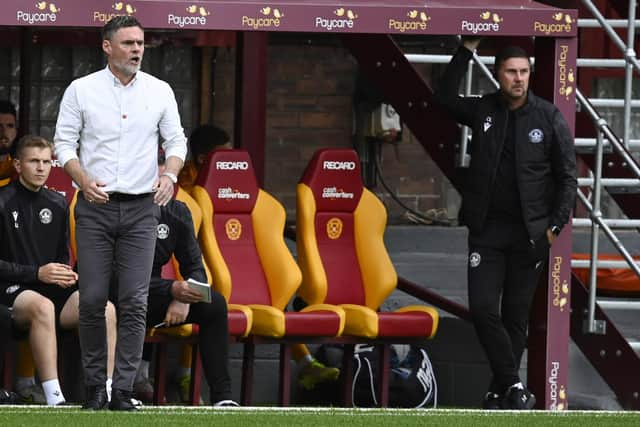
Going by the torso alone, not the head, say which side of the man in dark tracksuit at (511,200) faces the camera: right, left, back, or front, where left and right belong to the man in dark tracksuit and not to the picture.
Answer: front

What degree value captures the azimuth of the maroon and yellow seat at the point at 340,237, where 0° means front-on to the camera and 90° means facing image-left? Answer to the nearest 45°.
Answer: approximately 315°

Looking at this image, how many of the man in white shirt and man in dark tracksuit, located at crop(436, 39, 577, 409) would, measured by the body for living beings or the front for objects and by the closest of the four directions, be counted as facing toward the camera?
2

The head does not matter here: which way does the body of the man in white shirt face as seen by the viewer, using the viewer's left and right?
facing the viewer

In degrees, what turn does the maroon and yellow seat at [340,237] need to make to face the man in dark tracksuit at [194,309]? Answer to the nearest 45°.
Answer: approximately 90° to its right

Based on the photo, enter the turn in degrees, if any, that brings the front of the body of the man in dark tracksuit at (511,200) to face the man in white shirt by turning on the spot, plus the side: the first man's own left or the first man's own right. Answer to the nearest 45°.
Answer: approximately 45° to the first man's own right
